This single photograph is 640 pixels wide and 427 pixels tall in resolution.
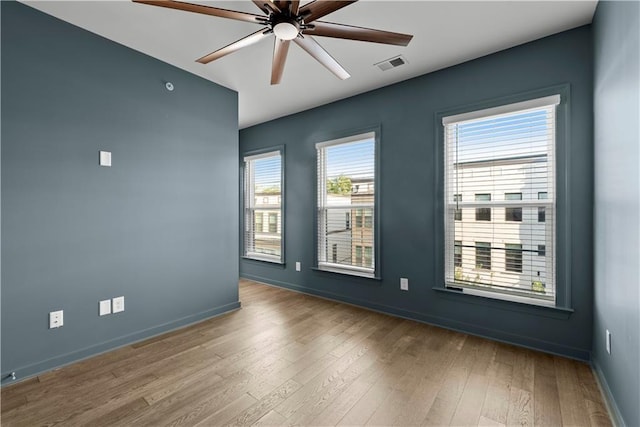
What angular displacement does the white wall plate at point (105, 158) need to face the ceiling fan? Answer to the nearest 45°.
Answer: approximately 45° to its left

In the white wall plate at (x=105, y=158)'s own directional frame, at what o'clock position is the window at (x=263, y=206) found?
The window is roughly at 8 o'clock from the white wall plate.

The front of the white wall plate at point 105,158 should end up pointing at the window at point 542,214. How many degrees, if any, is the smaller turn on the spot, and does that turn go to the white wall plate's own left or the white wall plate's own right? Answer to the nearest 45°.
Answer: approximately 45° to the white wall plate's own left

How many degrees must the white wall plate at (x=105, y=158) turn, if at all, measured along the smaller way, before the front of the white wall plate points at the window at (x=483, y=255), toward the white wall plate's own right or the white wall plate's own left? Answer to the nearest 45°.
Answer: approximately 45° to the white wall plate's own left

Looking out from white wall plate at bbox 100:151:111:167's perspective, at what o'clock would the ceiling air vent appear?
The ceiling air vent is roughly at 10 o'clock from the white wall plate.

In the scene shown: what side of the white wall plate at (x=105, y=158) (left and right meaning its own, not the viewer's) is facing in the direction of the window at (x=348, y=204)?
left

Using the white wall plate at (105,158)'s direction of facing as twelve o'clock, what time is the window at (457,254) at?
The window is roughly at 10 o'clock from the white wall plate.

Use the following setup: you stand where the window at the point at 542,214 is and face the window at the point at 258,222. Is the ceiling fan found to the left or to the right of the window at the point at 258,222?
left

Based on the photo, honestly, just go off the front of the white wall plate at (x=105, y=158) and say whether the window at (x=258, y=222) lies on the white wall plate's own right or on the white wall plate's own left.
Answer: on the white wall plate's own left

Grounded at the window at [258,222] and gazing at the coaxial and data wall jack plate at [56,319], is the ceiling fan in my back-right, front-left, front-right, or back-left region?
front-left

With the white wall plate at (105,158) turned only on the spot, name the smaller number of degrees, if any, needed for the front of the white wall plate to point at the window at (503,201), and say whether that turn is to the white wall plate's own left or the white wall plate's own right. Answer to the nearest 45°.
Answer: approximately 45° to the white wall plate's own left
